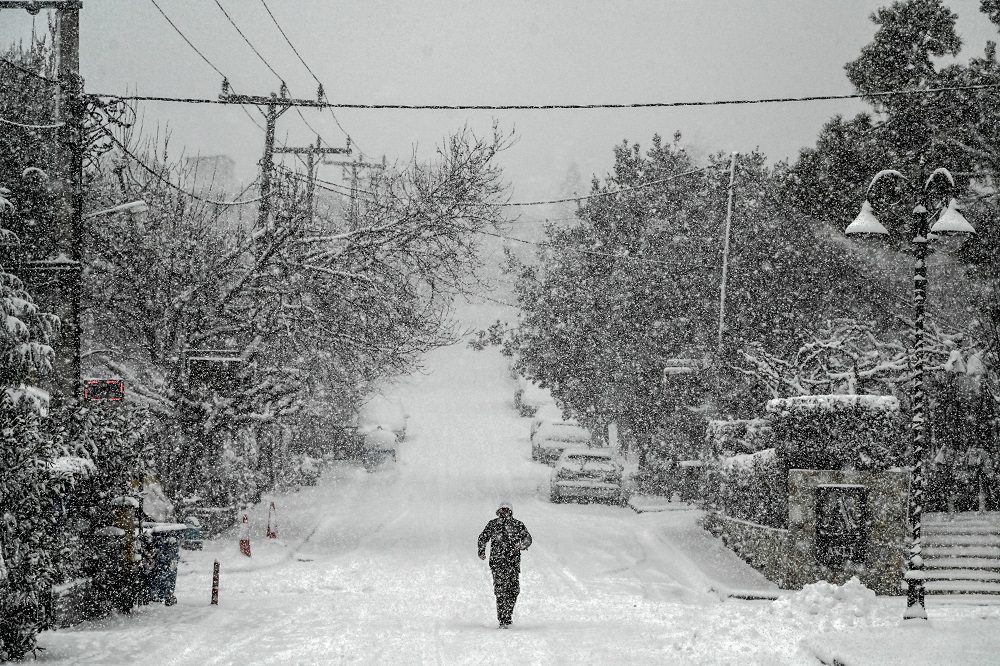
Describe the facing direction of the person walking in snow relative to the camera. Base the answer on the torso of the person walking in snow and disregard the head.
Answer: toward the camera

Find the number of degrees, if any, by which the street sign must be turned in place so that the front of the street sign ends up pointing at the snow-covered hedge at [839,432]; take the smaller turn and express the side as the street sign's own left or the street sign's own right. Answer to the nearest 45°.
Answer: approximately 90° to the street sign's own left

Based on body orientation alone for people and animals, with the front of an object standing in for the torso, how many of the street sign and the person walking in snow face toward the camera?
2

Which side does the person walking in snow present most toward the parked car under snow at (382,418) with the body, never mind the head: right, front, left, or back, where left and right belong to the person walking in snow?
back

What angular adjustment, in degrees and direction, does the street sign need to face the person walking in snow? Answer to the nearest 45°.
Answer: approximately 45° to its left

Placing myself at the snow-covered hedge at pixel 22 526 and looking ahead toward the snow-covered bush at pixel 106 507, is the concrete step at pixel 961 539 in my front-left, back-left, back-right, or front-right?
front-right

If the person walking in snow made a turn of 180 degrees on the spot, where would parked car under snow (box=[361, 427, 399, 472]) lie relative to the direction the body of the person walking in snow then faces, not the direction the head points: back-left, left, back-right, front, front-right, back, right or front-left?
front

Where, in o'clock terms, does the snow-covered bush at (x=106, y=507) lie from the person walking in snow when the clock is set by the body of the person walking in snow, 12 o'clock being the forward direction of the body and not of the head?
The snow-covered bush is roughly at 3 o'clock from the person walking in snow.

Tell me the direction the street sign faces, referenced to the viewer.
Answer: facing the viewer

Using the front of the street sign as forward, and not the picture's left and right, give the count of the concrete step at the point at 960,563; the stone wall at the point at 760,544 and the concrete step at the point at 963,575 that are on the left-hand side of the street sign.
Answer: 3

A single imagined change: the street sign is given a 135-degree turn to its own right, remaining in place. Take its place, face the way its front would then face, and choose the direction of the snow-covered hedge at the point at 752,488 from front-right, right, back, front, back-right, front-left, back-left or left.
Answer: back-right

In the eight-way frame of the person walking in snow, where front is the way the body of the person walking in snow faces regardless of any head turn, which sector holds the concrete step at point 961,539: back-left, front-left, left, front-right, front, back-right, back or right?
back-left

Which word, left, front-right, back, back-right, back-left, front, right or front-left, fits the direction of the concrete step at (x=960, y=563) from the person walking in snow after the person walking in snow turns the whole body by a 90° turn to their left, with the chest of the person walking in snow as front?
front-left

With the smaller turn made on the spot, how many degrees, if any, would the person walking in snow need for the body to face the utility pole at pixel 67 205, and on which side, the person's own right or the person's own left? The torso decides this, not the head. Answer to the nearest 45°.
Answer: approximately 90° to the person's own right

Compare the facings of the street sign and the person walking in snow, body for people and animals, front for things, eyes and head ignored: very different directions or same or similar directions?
same or similar directions
